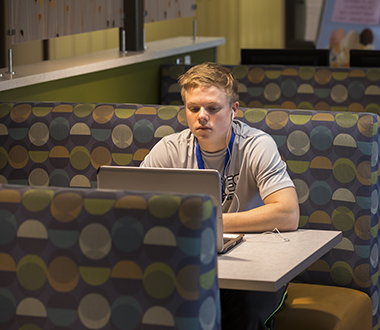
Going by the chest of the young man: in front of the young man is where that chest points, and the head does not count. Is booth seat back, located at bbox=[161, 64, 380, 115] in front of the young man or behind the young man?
behind

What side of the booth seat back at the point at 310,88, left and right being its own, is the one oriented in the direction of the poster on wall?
back

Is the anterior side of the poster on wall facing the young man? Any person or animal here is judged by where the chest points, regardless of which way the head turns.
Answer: yes

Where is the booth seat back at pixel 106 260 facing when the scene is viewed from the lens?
facing away from the viewer

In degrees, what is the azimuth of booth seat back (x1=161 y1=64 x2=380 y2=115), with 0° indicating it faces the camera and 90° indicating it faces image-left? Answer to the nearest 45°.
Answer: approximately 0°

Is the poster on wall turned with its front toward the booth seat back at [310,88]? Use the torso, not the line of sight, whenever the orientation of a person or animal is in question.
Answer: yes

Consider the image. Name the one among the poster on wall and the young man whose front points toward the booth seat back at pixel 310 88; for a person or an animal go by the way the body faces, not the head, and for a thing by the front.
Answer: the poster on wall

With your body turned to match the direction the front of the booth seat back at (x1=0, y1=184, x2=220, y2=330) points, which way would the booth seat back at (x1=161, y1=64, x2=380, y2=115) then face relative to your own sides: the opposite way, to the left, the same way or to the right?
the opposite way

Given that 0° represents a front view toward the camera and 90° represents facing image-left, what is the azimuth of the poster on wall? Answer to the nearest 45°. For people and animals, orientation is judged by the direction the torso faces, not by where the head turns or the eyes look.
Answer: approximately 0°

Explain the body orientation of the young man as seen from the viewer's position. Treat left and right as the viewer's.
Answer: facing the viewer and to the left of the viewer

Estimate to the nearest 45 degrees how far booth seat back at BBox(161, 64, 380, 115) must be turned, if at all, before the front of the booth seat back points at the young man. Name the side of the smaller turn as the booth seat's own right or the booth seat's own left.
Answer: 0° — it already faces them

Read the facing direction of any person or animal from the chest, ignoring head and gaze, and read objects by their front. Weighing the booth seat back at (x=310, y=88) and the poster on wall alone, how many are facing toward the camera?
2
